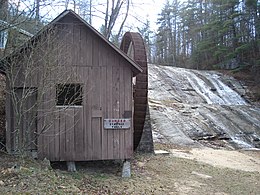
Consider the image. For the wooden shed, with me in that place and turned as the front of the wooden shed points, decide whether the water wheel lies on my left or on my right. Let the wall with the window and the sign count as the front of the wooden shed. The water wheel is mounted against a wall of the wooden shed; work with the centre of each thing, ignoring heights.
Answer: on my left

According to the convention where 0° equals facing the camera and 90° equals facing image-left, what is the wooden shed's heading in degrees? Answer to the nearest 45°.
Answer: approximately 0°
